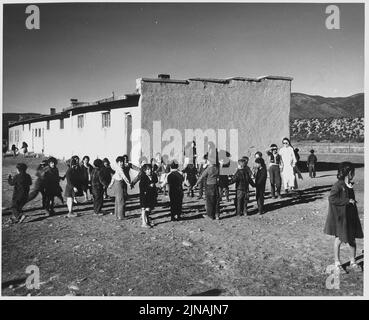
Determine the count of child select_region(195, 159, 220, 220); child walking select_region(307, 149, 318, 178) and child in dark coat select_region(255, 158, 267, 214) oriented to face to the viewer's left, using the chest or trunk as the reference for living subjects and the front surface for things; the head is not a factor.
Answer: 1

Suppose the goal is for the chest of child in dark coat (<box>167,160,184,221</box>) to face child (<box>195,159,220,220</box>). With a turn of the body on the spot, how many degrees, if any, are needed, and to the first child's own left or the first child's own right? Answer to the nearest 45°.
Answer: approximately 90° to the first child's own right

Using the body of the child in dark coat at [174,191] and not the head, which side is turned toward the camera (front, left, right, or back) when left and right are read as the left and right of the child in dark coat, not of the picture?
back

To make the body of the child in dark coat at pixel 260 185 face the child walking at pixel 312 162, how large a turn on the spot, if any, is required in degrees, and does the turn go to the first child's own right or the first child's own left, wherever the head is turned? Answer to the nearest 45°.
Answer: approximately 90° to the first child's own right

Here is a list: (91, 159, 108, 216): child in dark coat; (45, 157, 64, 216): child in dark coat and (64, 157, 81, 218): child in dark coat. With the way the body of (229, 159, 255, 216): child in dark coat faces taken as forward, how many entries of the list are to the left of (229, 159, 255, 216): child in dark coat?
3

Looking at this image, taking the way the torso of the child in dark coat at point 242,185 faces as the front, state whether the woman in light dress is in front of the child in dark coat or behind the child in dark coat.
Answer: in front

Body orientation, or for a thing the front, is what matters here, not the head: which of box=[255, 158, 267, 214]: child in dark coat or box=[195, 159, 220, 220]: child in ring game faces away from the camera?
the child in ring game

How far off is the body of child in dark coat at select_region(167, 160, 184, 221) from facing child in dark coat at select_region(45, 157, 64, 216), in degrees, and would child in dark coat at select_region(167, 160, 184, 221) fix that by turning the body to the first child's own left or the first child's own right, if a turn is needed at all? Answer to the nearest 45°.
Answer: approximately 90° to the first child's own left

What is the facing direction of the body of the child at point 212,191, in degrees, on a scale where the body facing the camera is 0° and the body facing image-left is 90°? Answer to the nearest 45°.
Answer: approximately 180°

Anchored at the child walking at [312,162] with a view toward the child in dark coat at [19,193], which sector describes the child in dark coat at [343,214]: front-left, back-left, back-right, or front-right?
front-left

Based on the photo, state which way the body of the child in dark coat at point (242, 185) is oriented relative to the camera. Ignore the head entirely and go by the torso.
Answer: away from the camera

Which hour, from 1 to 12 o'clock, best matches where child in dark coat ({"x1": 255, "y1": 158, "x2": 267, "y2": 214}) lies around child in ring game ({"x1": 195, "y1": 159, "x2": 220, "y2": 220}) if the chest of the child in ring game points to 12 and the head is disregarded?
The child in dark coat is roughly at 2 o'clock from the child in ring game.

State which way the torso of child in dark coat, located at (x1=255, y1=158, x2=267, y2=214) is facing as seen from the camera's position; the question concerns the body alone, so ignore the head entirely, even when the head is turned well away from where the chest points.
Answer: to the viewer's left
